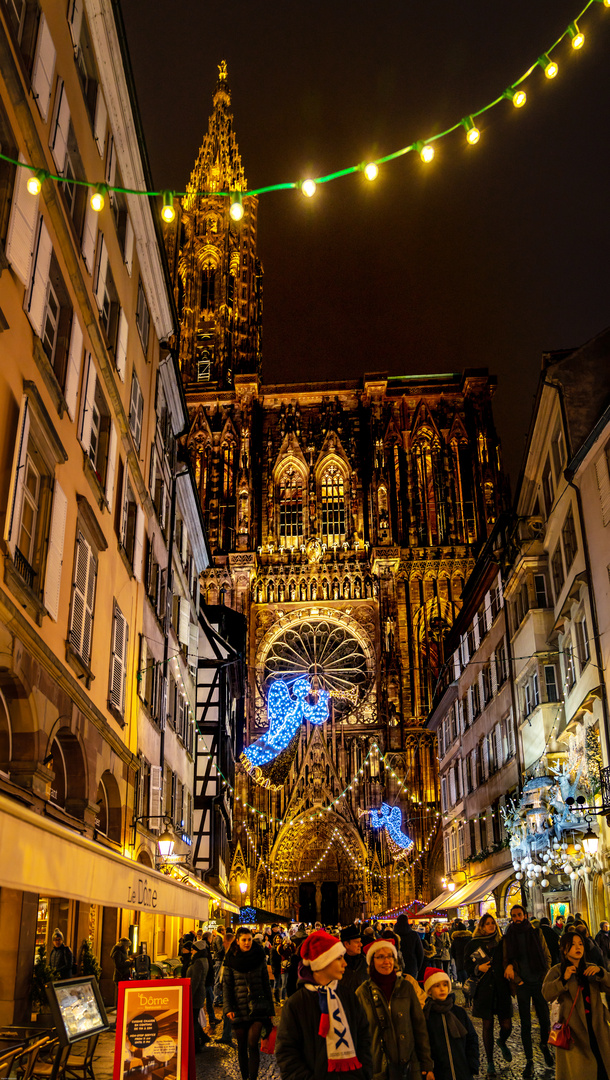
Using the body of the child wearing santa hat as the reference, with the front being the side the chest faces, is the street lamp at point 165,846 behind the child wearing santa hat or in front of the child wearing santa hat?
behind

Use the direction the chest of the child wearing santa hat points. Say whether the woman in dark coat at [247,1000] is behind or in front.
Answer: behind

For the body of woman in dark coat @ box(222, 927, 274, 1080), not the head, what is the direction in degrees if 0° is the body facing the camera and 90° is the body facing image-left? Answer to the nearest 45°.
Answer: approximately 0°

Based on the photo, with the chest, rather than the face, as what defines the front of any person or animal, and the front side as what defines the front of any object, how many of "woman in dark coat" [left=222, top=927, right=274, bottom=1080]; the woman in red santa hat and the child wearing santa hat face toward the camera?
3

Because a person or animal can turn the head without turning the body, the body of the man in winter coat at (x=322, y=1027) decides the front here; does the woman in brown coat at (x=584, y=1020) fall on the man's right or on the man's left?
on the man's left

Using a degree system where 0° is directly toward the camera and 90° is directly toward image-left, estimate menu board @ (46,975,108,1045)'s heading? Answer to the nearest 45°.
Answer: approximately 315°

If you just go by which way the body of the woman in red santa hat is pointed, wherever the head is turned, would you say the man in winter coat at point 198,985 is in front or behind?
behind

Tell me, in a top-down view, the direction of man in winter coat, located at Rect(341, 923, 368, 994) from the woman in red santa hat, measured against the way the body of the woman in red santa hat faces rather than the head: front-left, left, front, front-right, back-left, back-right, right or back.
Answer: back

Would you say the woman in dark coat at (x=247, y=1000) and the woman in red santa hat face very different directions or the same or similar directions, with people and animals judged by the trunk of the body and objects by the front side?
same or similar directions

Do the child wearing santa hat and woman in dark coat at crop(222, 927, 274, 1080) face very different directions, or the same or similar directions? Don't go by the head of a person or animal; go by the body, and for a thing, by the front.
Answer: same or similar directions

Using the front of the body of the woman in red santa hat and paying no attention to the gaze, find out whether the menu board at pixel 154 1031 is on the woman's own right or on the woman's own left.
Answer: on the woman's own right

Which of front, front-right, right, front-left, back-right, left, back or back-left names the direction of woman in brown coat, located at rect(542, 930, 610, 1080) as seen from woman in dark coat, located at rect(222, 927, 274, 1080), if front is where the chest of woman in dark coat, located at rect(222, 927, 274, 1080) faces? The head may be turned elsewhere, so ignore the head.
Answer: front-left

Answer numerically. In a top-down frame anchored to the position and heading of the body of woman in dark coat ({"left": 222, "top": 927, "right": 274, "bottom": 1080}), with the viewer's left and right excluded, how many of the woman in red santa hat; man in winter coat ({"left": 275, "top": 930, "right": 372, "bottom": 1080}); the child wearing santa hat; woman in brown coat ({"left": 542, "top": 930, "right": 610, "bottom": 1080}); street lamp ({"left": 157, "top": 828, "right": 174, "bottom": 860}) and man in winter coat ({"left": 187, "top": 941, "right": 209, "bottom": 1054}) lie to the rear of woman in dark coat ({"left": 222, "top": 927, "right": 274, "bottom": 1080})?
2

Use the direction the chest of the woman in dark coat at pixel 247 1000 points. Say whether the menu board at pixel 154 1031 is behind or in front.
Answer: in front

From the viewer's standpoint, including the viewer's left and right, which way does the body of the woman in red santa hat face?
facing the viewer

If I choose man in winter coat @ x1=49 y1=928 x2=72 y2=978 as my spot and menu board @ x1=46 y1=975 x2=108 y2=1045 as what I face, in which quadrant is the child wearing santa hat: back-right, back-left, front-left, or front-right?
front-left

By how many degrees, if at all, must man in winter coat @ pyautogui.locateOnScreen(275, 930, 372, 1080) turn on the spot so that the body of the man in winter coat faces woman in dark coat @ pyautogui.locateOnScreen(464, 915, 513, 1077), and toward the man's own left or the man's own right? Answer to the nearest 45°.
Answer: approximately 135° to the man's own left
